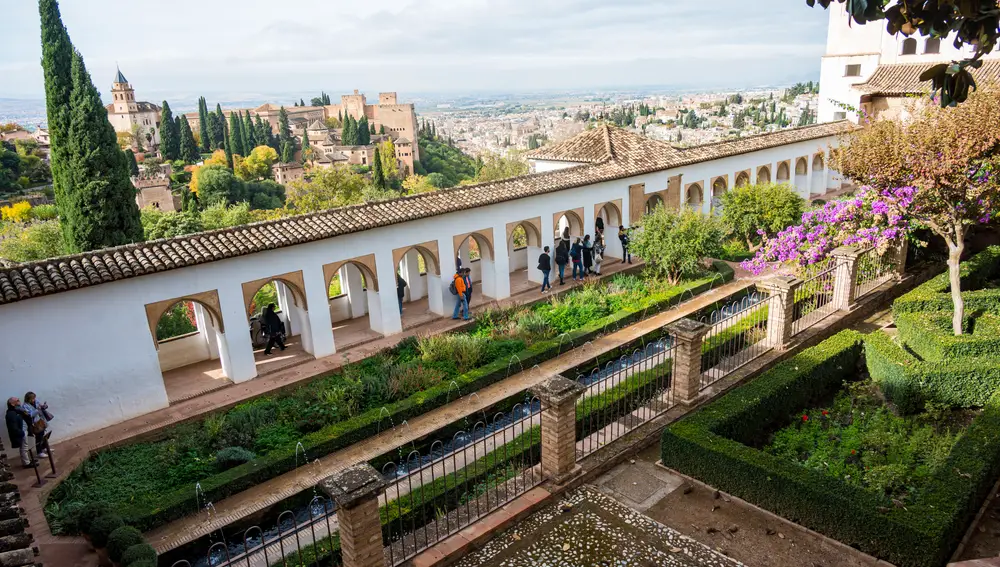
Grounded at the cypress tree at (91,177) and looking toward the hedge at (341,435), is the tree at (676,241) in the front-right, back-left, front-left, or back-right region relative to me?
front-left

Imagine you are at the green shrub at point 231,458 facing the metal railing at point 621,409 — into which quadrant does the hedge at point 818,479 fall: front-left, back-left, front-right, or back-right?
front-right

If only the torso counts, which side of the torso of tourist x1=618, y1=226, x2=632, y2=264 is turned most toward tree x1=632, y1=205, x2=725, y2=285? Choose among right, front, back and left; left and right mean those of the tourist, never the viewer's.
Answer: front

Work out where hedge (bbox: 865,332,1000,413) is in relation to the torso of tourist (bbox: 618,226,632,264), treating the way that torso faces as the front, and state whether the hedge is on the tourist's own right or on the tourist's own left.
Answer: on the tourist's own left

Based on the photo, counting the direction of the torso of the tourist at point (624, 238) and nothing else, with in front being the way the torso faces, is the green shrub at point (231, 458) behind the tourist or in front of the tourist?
in front

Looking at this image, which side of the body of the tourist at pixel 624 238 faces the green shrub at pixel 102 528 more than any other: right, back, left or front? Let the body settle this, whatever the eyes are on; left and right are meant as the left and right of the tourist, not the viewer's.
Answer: front

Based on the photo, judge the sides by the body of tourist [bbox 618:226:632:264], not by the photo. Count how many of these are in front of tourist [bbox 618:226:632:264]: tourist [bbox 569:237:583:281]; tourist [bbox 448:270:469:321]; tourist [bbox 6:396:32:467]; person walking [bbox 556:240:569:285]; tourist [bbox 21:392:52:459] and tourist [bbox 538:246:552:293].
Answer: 6

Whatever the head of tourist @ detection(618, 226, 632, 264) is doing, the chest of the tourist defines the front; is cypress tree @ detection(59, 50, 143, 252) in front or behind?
in front

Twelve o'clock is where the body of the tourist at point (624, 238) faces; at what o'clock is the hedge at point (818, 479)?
The hedge is roughly at 12 o'clock from the tourist.

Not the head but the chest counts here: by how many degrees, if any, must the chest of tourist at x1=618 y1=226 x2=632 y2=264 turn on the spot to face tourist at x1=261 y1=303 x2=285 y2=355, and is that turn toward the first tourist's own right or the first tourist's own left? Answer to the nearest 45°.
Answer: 0° — they already face them

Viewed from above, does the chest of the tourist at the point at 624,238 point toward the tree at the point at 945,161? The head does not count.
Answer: no

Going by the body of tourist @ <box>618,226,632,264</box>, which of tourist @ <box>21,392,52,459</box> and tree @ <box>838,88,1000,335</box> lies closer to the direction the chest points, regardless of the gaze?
the tourist

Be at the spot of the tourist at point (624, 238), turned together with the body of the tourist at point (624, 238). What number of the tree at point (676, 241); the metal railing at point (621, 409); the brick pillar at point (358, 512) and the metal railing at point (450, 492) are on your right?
0

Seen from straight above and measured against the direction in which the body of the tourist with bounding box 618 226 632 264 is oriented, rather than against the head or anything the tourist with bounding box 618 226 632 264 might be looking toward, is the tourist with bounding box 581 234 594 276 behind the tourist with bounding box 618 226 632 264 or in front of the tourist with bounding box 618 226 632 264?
in front

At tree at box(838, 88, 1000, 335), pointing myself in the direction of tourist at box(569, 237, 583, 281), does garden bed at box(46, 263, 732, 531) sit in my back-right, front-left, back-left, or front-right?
front-left

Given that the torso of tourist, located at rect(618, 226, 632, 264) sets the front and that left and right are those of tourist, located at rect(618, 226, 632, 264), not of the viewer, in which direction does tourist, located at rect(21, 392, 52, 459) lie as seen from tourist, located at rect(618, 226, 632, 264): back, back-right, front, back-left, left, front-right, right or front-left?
front

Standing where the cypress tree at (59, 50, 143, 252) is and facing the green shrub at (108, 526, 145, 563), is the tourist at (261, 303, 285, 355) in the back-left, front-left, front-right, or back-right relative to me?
front-left

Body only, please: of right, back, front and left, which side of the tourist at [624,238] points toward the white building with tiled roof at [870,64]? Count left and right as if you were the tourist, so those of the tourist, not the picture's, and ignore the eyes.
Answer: back
